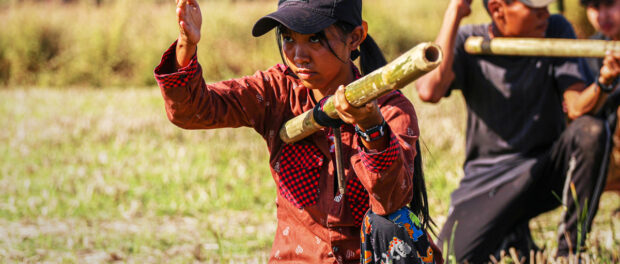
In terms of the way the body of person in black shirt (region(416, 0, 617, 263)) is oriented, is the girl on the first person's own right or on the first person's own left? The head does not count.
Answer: on the first person's own right
